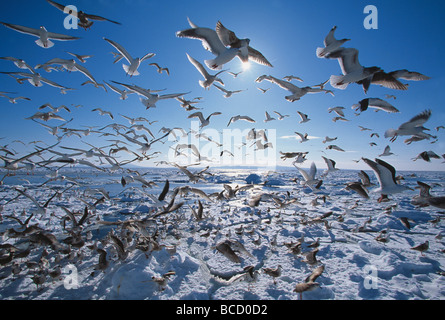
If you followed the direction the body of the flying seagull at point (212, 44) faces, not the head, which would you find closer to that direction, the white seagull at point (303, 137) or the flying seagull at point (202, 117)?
the white seagull

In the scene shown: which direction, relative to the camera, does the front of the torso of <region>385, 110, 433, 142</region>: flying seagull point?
to the viewer's right

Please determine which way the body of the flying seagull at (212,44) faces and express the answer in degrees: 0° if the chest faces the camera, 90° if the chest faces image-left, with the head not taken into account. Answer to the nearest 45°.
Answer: approximately 225°
